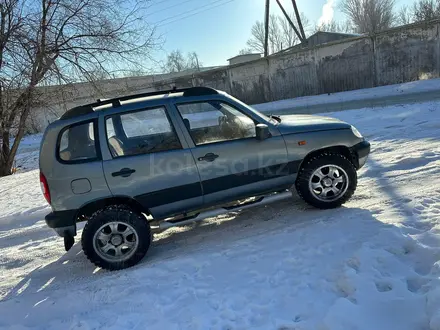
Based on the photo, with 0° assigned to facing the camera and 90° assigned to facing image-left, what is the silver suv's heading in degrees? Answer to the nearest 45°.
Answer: approximately 270°
